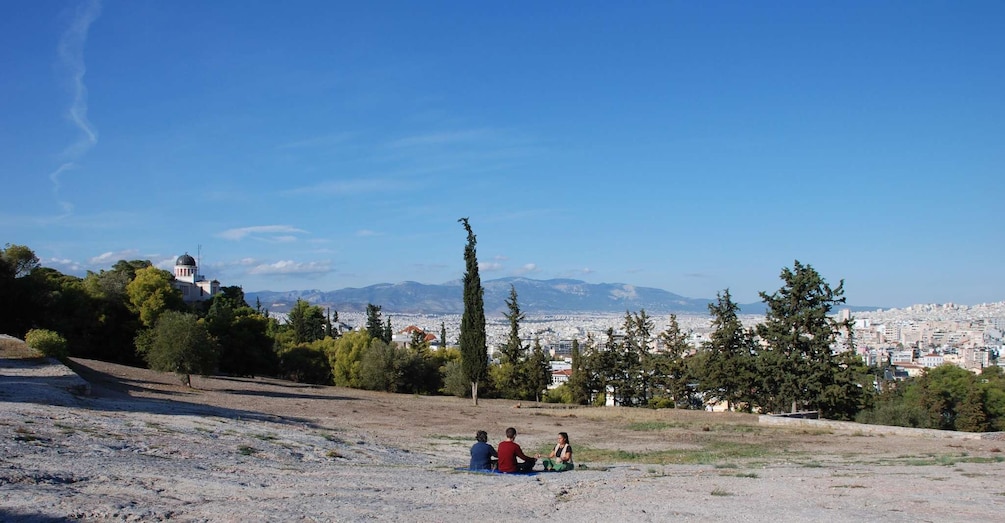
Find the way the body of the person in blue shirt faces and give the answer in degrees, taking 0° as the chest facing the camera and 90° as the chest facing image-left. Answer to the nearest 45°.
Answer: approximately 180°

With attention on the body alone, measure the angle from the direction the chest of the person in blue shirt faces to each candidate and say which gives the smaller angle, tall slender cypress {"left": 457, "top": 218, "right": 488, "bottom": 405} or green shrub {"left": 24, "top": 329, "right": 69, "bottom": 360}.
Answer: the tall slender cypress

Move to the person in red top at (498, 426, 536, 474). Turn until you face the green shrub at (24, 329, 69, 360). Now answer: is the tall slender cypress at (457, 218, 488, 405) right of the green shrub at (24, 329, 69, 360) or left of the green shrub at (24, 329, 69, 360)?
right

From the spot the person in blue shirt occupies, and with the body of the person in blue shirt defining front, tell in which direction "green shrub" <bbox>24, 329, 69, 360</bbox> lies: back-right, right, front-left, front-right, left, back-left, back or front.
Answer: front-left

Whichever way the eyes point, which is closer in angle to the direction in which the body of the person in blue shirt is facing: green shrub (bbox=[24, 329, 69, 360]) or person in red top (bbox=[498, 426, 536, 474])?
the green shrub

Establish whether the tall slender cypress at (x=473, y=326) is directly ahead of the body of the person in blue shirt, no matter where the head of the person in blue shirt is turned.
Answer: yes
